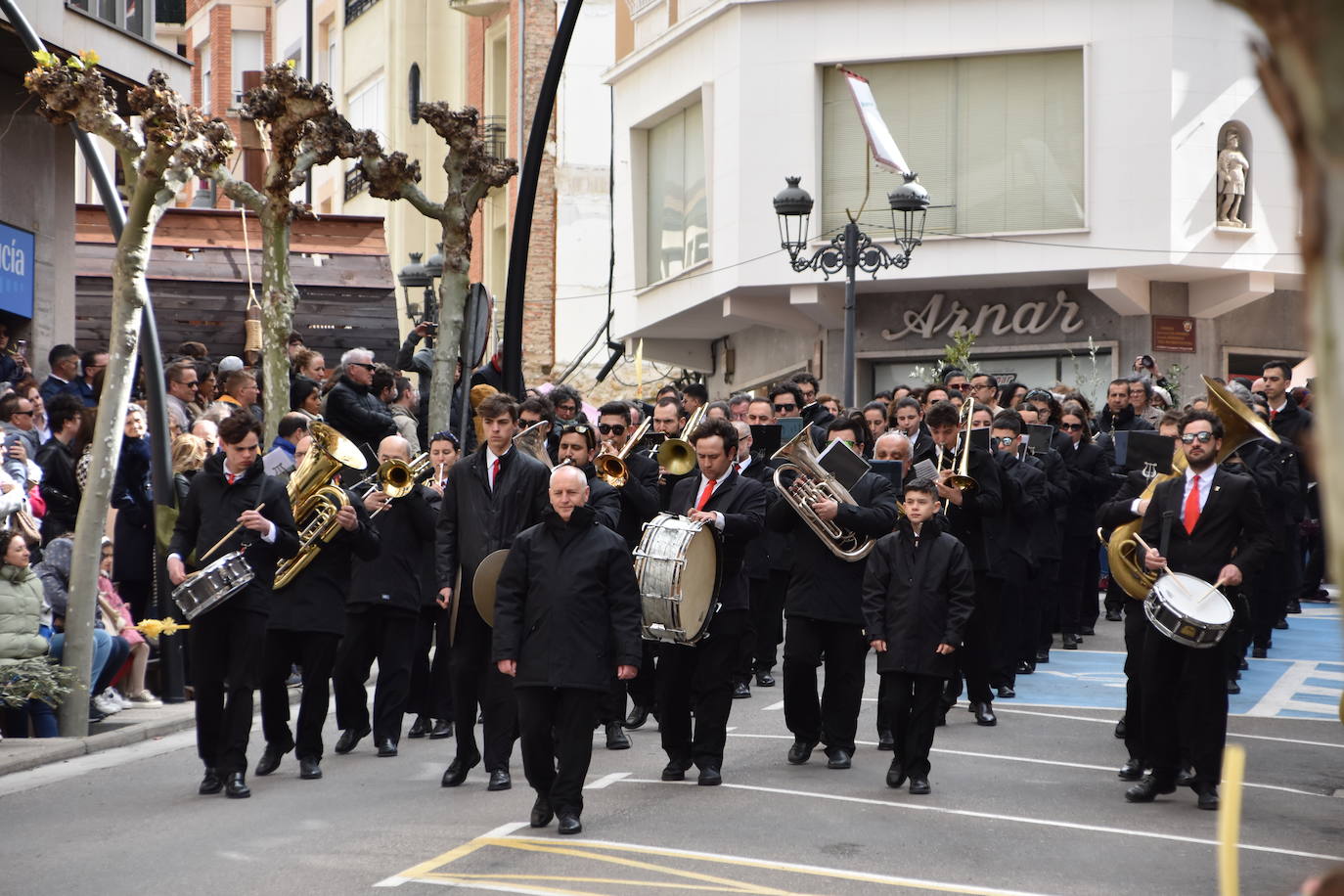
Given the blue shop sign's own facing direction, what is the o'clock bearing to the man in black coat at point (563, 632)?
The man in black coat is roughly at 1 o'clock from the blue shop sign.

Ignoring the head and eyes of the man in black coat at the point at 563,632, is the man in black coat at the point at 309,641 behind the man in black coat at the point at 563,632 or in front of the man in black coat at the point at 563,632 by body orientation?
behind

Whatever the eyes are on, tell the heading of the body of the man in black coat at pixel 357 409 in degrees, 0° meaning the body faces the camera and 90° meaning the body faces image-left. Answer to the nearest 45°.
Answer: approximately 270°

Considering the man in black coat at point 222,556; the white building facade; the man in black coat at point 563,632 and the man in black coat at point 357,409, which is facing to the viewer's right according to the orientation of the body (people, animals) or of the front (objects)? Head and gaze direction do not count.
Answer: the man in black coat at point 357,409

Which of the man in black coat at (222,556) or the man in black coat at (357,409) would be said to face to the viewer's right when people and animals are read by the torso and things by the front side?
the man in black coat at (357,409)

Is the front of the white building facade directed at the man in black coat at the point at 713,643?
yes

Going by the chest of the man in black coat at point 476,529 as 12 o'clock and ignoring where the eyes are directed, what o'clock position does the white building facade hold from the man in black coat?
The white building facade is roughly at 7 o'clock from the man in black coat.
